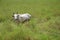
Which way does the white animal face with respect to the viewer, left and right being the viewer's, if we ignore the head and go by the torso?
facing to the left of the viewer
